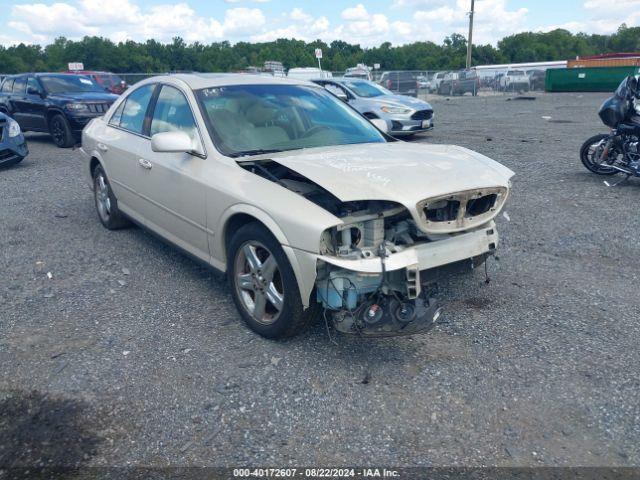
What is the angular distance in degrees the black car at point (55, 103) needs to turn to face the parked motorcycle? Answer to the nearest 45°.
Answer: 0° — it already faces it

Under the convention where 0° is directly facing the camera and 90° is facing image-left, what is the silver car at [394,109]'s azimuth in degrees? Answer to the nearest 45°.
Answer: approximately 315°

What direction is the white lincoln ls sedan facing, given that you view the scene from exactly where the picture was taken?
facing the viewer and to the right of the viewer

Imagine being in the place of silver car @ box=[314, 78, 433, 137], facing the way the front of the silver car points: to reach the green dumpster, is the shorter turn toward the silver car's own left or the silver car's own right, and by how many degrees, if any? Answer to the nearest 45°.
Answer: approximately 90° to the silver car's own left

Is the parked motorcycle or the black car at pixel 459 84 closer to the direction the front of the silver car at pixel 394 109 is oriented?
the parked motorcycle

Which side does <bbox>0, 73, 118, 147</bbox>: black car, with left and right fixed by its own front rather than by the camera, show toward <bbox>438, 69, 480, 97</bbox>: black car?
left

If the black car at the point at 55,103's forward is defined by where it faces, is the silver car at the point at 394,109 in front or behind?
in front

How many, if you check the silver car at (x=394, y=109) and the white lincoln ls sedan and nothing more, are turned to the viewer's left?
0

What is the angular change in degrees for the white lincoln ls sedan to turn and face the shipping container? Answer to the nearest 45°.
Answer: approximately 90° to its left

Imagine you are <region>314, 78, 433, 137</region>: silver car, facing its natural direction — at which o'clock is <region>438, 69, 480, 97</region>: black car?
The black car is roughly at 8 o'clock from the silver car.

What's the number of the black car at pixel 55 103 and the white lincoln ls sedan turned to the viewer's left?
0

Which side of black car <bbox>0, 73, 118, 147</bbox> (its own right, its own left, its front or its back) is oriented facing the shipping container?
left

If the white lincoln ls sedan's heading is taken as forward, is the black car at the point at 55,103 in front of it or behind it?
behind
